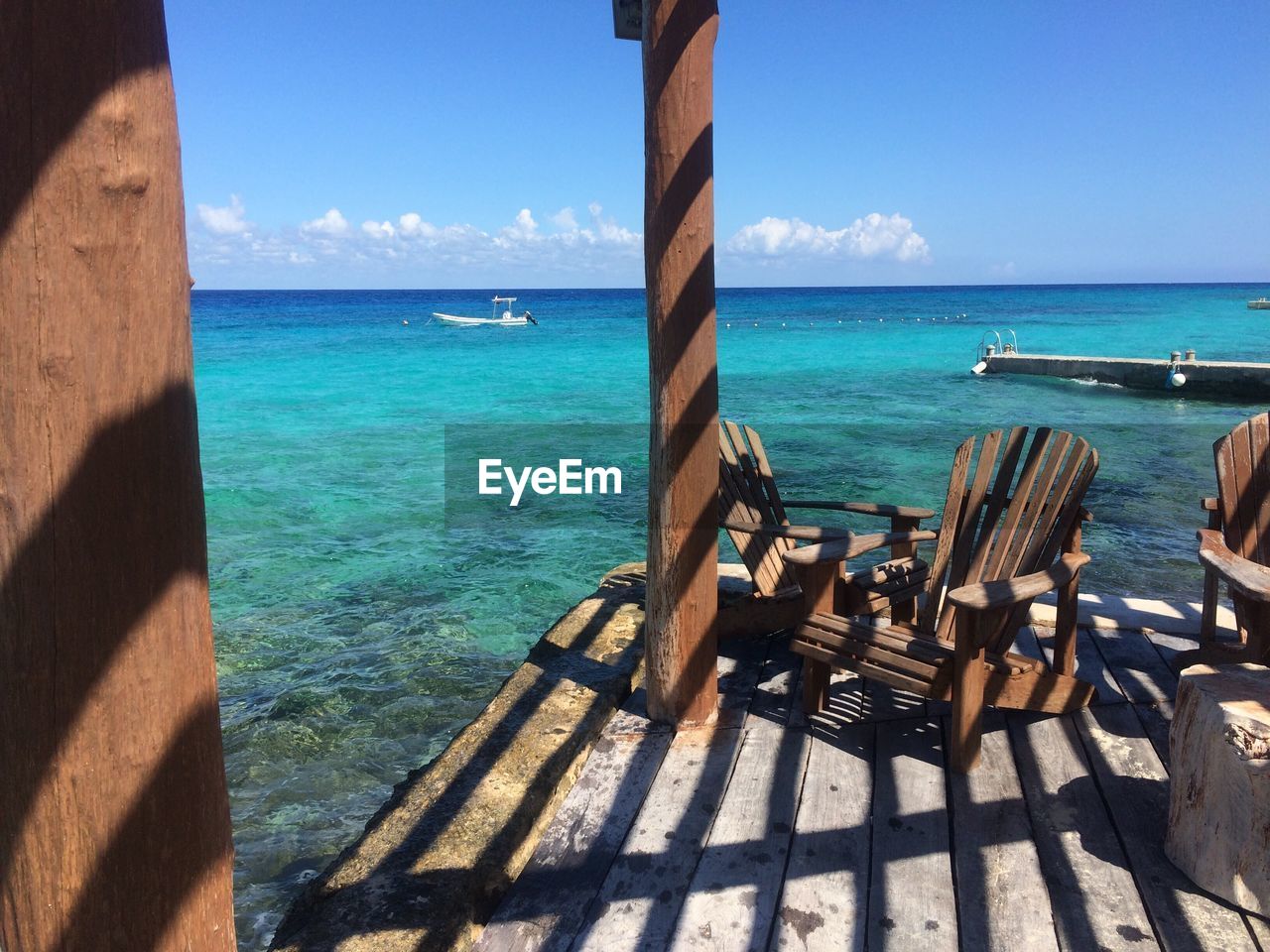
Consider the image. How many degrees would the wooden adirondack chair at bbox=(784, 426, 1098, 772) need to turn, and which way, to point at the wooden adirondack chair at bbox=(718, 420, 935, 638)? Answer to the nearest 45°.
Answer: approximately 90° to its right

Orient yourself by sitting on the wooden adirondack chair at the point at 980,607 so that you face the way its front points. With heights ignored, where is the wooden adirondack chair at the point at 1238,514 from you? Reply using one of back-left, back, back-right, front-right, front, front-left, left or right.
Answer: back

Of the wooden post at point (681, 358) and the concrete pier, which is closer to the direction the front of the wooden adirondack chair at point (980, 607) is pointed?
the wooden post

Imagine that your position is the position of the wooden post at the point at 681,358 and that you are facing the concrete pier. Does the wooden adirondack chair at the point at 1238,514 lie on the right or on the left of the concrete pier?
right
